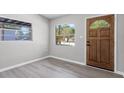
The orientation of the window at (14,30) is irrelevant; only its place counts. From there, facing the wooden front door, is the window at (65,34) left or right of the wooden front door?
left

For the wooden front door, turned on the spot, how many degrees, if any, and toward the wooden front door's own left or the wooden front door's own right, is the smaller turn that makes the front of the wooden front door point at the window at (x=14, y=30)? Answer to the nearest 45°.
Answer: approximately 45° to the wooden front door's own right

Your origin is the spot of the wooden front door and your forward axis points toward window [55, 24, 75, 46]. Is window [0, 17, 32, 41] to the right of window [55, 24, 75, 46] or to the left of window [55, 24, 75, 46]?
left

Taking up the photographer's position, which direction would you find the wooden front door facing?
facing the viewer and to the left of the viewer

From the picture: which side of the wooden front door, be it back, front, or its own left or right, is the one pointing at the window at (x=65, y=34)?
right
